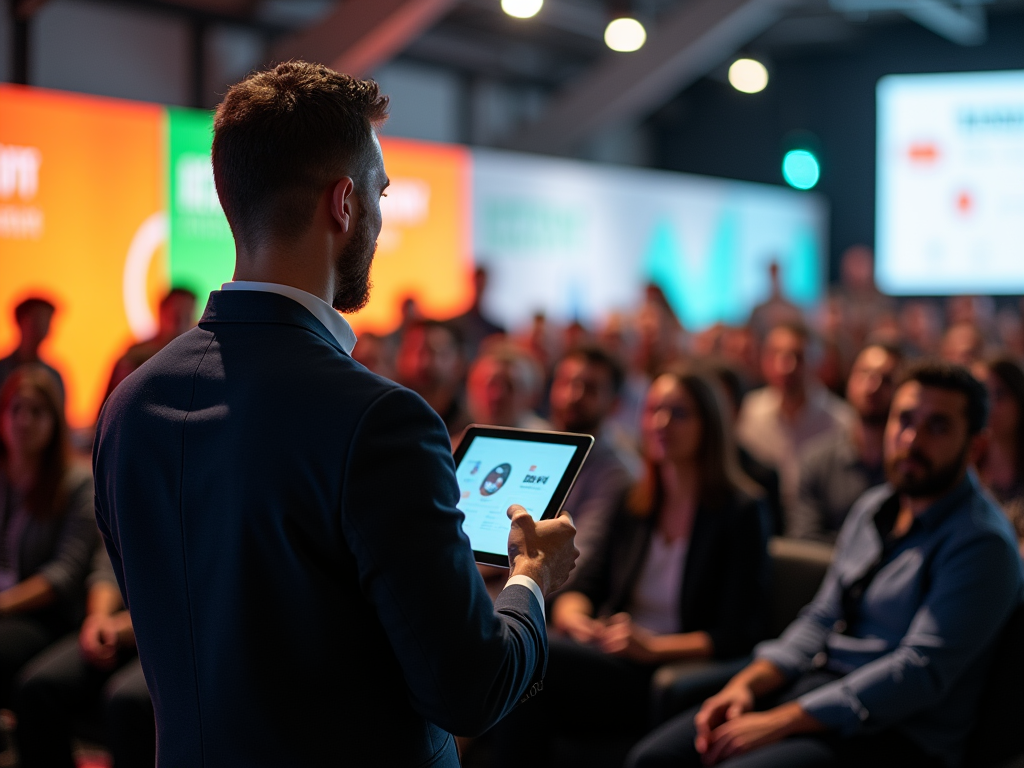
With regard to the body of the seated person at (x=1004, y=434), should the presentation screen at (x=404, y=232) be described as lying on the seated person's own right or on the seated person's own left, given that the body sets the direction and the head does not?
on the seated person's own right

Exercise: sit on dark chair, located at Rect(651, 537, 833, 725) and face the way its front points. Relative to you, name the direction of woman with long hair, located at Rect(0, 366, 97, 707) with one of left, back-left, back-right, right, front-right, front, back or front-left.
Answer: front-right

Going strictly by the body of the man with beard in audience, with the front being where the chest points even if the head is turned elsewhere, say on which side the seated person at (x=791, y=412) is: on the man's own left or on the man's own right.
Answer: on the man's own right

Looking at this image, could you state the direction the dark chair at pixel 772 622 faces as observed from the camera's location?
facing the viewer and to the left of the viewer

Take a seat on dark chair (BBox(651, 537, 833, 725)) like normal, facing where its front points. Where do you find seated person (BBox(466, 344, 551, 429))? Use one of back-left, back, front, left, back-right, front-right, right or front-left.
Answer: right

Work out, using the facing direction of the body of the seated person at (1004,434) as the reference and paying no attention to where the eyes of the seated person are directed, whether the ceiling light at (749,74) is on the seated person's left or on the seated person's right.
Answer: on the seated person's right

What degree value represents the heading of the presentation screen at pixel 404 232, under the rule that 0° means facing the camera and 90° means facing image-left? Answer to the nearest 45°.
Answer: approximately 315°

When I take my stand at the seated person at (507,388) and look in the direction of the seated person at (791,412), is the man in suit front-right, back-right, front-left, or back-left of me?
back-right

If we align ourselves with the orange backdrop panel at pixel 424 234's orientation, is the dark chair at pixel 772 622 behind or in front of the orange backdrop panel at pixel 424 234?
in front

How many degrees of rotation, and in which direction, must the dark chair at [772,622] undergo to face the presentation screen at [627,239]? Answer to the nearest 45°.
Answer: approximately 135° to its right

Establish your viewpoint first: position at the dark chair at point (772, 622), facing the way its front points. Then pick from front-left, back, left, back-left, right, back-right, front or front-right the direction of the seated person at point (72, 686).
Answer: front-right

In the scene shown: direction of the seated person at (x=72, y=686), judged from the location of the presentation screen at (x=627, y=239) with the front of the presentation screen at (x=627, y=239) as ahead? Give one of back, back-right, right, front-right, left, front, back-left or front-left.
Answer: front-right

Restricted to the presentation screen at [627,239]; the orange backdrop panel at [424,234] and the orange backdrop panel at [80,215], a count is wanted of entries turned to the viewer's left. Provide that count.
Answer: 0
